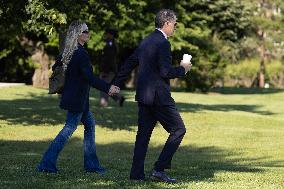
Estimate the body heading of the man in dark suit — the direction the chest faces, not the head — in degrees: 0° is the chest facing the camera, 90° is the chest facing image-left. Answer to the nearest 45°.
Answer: approximately 225°
